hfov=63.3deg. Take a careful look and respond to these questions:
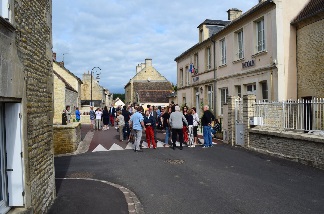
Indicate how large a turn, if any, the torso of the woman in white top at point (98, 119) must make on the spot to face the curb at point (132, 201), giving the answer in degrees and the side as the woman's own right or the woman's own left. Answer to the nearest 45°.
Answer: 0° — they already face it

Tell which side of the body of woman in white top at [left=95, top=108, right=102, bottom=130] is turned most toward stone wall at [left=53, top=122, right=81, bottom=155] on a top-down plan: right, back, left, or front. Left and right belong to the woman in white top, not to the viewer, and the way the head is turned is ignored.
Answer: front

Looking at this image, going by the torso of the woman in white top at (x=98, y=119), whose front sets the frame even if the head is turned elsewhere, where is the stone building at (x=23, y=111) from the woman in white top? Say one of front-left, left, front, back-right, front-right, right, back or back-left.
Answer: front

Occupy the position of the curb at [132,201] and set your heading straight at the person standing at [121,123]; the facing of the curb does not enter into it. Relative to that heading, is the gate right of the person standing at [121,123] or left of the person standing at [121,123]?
right

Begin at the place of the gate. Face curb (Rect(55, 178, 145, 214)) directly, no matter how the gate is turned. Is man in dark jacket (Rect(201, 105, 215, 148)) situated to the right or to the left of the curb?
right

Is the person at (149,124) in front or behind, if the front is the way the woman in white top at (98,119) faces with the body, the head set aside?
in front

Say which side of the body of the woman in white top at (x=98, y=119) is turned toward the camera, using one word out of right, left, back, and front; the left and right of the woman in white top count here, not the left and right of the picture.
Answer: front
